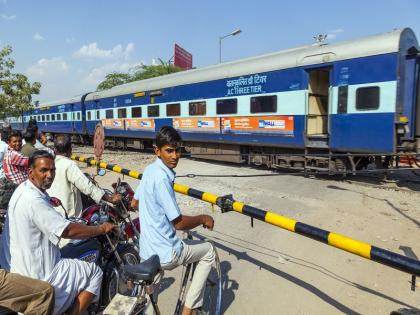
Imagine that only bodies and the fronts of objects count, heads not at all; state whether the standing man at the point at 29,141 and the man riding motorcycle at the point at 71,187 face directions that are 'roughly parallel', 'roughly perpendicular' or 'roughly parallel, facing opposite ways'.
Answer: roughly parallel

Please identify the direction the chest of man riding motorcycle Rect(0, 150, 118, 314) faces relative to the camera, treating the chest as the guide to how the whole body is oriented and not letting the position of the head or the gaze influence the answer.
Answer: to the viewer's right
